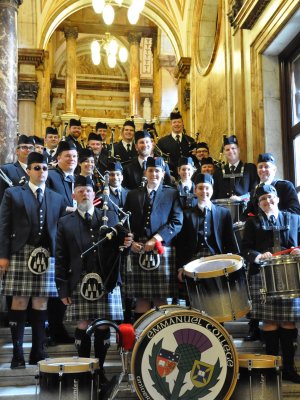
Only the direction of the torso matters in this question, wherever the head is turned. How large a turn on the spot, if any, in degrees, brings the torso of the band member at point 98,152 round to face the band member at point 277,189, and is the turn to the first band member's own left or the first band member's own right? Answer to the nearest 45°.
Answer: approximately 45° to the first band member's own left

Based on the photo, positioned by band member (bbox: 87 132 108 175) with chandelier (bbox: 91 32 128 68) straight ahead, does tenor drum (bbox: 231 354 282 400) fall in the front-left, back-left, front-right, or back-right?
back-right

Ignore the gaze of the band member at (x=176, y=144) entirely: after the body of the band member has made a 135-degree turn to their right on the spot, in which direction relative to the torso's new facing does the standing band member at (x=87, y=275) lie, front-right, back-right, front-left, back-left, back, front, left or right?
back-left

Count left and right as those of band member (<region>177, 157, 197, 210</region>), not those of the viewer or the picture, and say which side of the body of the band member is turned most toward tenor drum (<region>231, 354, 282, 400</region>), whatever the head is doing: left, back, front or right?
front

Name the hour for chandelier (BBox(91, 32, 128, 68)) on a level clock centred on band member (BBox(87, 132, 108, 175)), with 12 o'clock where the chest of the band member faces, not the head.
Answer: The chandelier is roughly at 6 o'clock from the band member.

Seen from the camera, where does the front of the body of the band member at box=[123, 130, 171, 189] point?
toward the camera

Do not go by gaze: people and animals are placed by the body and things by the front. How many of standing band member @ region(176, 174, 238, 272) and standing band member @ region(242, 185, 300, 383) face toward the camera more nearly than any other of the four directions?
2

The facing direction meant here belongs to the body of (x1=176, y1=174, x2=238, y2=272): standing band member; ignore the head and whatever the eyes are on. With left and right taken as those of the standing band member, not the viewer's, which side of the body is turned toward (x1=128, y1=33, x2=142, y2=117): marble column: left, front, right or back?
back

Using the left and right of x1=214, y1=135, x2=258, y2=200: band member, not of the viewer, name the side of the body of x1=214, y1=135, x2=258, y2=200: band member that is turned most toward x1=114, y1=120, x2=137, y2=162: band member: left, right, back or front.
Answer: right

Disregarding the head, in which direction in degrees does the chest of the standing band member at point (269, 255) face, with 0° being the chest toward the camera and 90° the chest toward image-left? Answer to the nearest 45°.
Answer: approximately 0°

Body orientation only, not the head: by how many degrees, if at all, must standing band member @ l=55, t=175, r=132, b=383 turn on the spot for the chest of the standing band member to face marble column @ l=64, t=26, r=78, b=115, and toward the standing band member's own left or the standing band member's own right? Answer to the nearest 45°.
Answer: approximately 180°

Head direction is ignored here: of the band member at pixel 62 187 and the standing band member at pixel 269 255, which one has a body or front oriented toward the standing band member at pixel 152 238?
the band member

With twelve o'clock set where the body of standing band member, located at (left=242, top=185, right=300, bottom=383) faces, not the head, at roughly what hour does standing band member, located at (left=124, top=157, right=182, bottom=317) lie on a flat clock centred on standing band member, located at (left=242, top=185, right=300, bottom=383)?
standing band member, located at (left=124, top=157, right=182, bottom=317) is roughly at 3 o'clock from standing band member, located at (left=242, top=185, right=300, bottom=383).

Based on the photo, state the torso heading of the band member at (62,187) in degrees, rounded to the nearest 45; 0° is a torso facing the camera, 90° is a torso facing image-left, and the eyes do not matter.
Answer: approximately 315°

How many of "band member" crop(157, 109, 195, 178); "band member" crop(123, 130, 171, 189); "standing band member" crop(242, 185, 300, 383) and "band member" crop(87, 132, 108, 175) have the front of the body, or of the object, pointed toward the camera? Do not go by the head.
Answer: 4

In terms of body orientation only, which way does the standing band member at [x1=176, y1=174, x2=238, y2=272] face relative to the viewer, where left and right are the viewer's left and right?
facing the viewer
